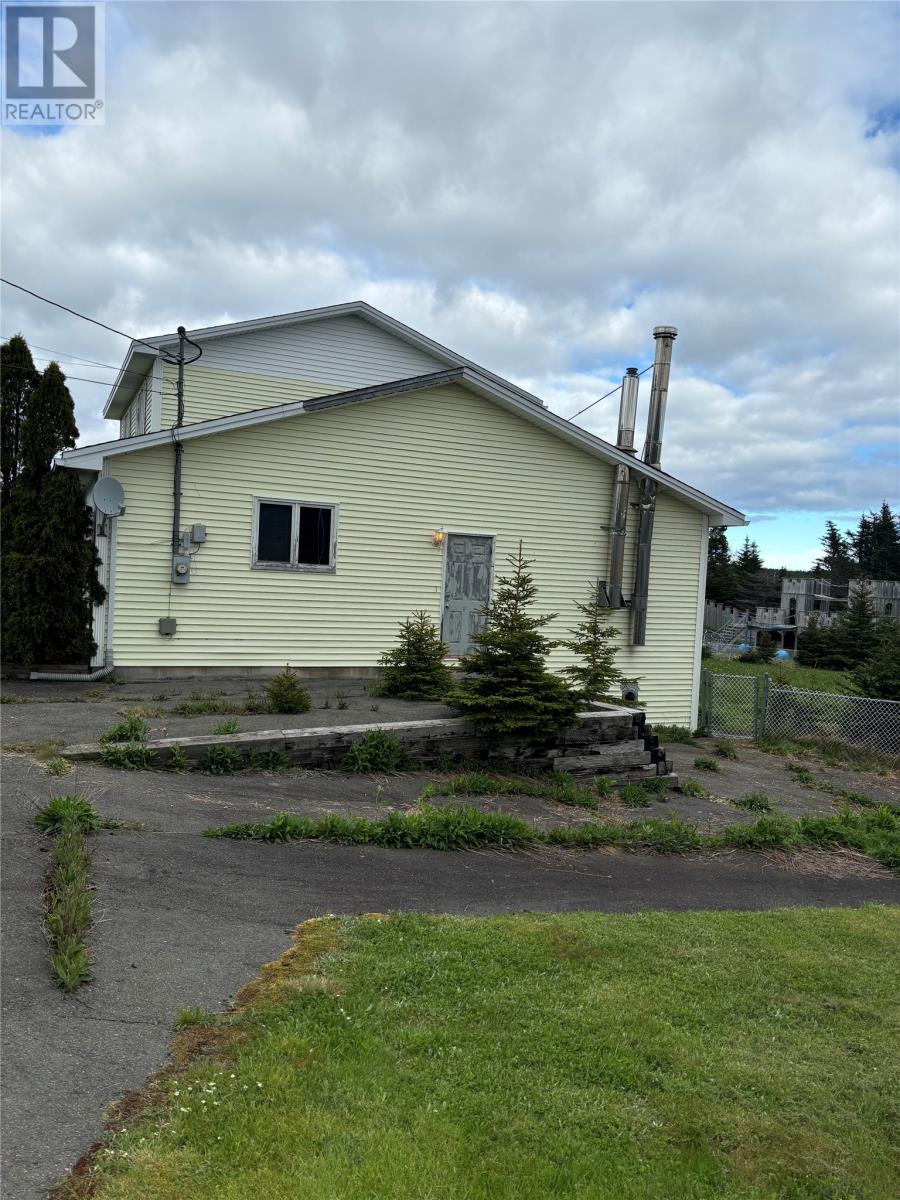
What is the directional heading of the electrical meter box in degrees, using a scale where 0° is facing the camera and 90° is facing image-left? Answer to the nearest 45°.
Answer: approximately 0°

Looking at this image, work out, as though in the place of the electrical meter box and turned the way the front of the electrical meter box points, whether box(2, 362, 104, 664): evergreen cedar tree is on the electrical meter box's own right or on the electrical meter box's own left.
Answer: on the electrical meter box's own right

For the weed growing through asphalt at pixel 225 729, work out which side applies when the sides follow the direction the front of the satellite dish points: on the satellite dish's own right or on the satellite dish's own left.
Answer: on the satellite dish's own left

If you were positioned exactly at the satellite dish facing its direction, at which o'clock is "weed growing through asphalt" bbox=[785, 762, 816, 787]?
The weed growing through asphalt is roughly at 8 o'clock from the satellite dish.

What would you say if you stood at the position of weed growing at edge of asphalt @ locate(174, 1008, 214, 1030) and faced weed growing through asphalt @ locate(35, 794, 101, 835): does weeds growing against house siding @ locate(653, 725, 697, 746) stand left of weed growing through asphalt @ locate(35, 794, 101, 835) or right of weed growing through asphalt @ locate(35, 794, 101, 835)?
right

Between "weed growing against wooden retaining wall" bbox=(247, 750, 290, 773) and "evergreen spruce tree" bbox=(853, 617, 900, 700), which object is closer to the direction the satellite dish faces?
the weed growing against wooden retaining wall

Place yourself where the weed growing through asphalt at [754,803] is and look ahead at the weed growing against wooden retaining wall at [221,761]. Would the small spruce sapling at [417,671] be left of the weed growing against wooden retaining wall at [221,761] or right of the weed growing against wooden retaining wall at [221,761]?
right

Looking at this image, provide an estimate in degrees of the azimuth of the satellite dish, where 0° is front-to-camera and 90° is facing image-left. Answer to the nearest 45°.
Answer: approximately 45°

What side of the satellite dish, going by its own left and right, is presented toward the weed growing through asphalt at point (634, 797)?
left

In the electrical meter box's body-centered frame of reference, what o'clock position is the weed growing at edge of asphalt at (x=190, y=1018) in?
The weed growing at edge of asphalt is roughly at 12 o'clock from the electrical meter box.
